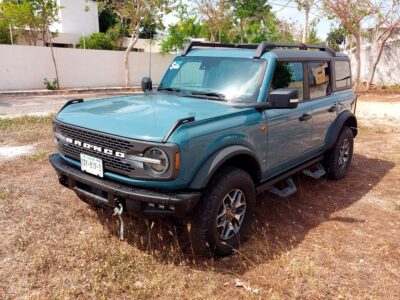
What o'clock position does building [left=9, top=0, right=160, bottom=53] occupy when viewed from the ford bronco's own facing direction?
The building is roughly at 4 o'clock from the ford bronco.

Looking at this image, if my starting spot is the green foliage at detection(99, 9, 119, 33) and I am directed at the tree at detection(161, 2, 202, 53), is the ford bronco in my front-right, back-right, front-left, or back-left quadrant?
front-right

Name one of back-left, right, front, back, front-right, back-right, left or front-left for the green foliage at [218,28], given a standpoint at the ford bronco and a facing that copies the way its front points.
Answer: back-right

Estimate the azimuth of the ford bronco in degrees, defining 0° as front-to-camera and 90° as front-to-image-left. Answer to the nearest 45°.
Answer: approximately 45°

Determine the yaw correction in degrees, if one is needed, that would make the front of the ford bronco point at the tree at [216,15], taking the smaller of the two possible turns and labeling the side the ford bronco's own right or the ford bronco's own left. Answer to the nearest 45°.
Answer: approximately 135° to the ford bronco's own right

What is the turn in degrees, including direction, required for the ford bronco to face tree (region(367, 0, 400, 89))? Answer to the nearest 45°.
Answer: approximately 180°

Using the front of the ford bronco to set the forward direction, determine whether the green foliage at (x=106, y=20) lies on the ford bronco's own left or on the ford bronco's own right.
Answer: on the ford bronco's own right

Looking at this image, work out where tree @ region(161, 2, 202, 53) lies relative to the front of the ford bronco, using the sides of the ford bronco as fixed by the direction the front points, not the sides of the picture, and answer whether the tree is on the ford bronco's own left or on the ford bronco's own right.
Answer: on the ford bronco's own right

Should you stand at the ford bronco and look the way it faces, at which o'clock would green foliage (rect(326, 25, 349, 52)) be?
The green foliage is roughly at 5 o'clock from the ford bronco.

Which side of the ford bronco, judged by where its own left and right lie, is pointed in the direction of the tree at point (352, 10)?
back
